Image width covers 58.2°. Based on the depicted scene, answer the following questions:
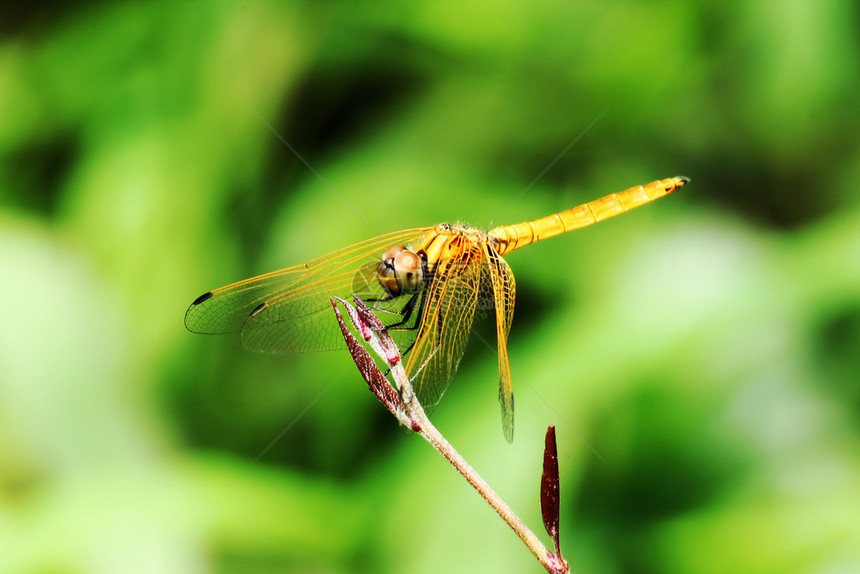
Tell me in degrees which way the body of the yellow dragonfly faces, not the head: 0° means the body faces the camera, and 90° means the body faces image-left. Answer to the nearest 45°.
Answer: approximately 45°

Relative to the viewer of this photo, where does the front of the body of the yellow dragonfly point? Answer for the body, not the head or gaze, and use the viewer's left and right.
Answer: facing the viewer and to the left of the viewer
